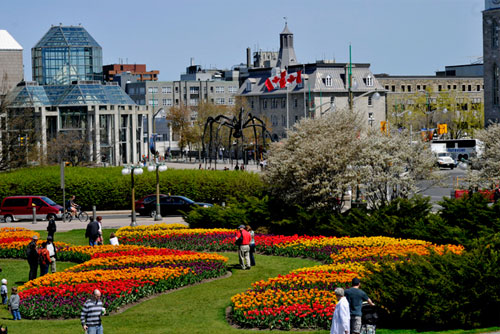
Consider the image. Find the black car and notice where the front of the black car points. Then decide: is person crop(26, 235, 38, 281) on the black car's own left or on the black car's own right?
on the black car's own right

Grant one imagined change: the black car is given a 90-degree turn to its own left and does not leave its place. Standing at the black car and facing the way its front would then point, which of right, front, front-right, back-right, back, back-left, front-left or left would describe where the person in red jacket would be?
back

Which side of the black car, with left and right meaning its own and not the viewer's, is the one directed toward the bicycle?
back

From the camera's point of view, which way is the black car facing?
to the viewer's right

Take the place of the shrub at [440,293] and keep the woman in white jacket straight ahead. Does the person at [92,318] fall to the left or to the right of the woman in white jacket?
right

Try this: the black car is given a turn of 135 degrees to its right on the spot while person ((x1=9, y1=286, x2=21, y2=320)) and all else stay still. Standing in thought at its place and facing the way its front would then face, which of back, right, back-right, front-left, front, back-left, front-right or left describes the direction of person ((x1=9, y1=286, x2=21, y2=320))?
front-left

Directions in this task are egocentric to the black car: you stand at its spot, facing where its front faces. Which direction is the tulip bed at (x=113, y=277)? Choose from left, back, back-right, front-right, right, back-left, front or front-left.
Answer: right

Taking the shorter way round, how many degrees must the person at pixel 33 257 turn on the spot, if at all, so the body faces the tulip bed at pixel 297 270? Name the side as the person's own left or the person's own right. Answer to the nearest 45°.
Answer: approximately 45° to the person's own right
